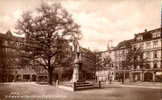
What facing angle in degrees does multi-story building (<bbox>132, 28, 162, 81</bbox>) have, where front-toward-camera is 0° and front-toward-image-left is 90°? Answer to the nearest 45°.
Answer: approximately 45°
